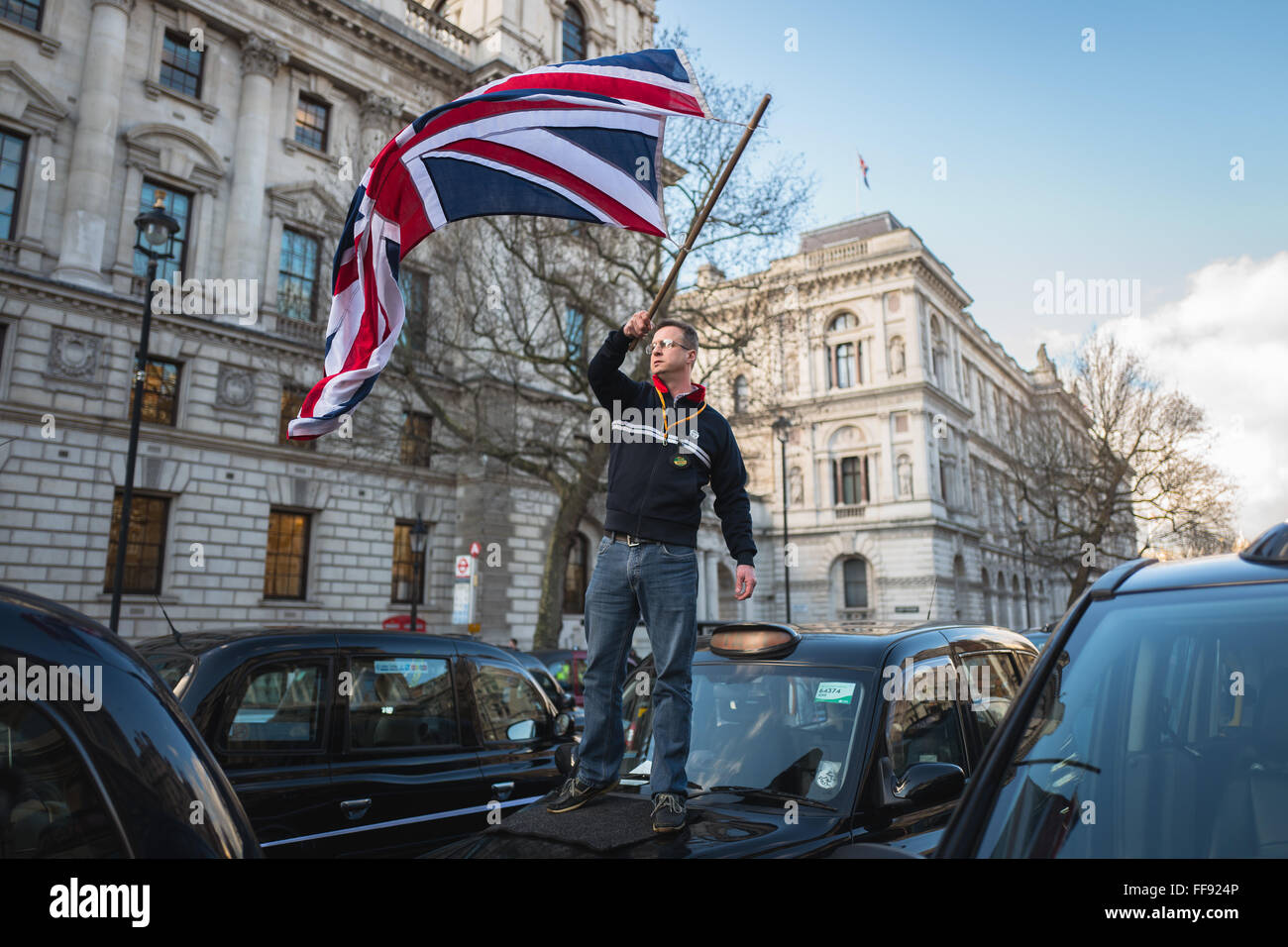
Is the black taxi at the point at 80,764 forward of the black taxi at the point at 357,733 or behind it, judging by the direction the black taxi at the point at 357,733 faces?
behind

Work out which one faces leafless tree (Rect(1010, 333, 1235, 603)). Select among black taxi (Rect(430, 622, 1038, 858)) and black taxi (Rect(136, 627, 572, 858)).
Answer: black taxi (Rect(136, 627, 572, 858))

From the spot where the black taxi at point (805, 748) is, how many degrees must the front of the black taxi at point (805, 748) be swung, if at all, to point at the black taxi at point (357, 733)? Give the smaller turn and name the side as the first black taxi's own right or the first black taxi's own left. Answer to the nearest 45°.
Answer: approximately 90° to the first black taxi's own right

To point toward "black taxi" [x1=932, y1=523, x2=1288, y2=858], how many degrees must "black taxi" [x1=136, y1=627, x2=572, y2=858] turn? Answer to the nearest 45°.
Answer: approximately 90° to its right

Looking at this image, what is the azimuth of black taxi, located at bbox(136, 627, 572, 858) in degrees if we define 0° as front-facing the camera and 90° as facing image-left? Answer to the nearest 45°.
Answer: approximately 225°

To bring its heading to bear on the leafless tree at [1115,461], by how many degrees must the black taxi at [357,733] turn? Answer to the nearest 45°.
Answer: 0° — it already faces it
